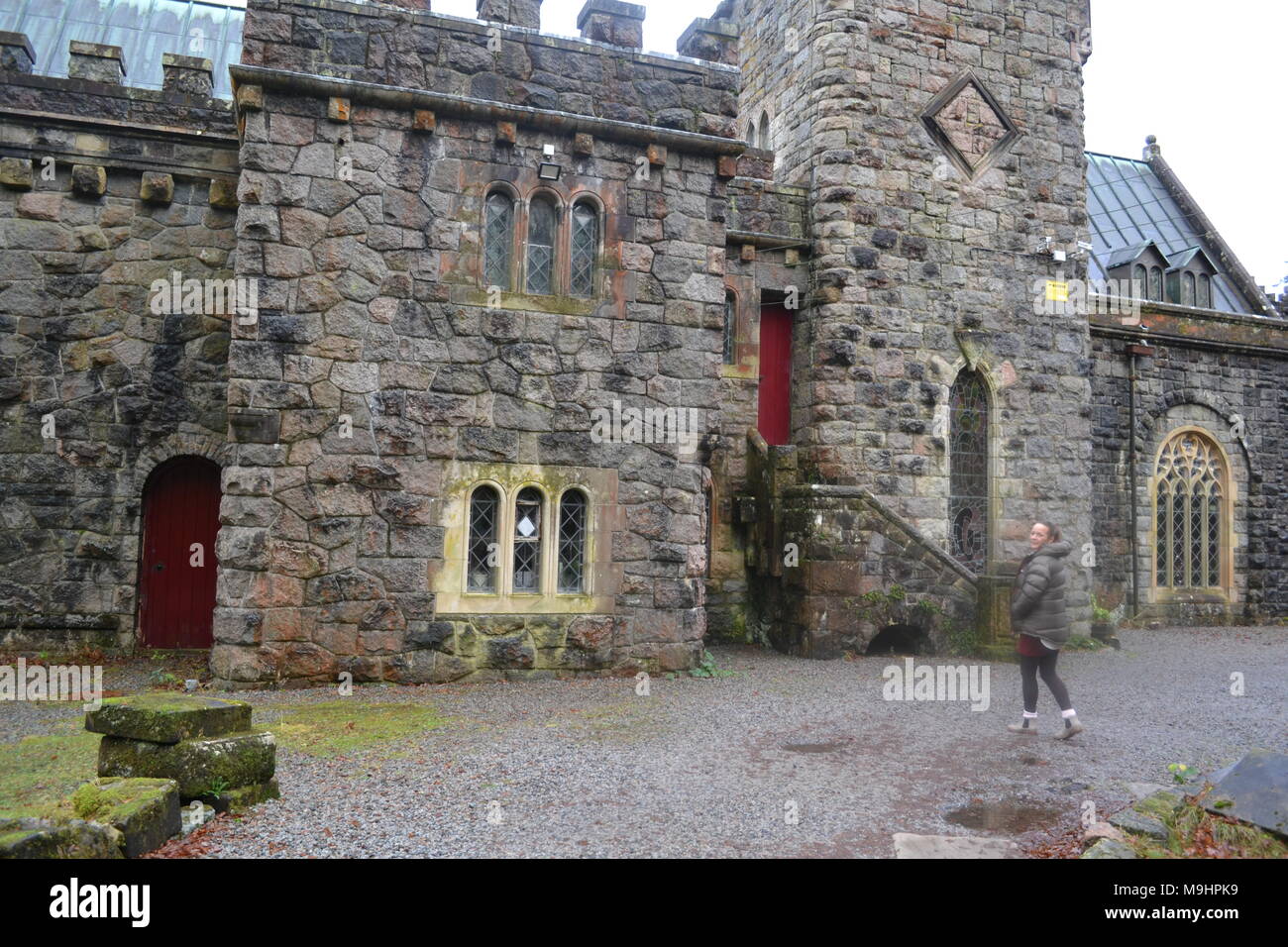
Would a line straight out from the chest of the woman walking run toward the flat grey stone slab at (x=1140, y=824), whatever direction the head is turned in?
no

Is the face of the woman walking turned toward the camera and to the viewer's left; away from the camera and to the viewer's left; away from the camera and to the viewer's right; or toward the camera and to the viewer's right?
toward the camera and to the viewer's left

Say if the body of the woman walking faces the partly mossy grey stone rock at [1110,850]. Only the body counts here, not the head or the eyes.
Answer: no

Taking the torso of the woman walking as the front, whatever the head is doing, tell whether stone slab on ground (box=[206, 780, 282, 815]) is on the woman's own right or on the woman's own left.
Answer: on the woman's own left

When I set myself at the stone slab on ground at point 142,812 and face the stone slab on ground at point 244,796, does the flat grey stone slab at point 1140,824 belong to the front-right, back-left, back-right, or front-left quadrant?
front-right

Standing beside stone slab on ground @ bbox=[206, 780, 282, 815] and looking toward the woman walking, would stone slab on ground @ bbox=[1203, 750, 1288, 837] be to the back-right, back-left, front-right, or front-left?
front-right

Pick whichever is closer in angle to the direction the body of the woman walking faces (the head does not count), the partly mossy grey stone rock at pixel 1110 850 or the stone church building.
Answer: the stone church building
